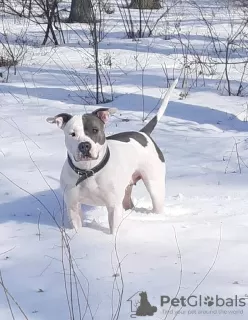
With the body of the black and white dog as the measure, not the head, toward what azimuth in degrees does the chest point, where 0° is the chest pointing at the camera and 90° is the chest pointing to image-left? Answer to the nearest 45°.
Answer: approximately 45°
